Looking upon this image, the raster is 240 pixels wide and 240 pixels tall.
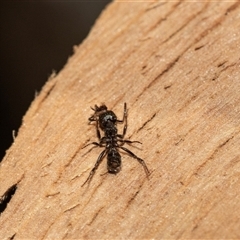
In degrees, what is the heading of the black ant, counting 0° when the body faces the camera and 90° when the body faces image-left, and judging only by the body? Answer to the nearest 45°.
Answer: approximately 180°
